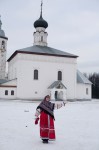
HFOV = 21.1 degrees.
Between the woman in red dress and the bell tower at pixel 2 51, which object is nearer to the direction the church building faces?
the woman in red dress

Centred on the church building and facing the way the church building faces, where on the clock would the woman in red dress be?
The woman in red dress is roughly at 12 o'clock from the church building.

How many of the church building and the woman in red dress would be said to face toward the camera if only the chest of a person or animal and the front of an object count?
2

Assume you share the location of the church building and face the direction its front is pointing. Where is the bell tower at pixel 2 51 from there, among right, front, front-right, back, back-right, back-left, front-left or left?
back-right

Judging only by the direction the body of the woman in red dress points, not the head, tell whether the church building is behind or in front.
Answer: behind

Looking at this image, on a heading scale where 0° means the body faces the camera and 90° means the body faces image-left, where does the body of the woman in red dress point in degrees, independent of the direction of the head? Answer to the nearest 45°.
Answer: approximately 0°

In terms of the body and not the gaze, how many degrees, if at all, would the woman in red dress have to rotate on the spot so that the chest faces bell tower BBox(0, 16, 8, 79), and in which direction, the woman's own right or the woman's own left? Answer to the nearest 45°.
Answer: approximately 180°
